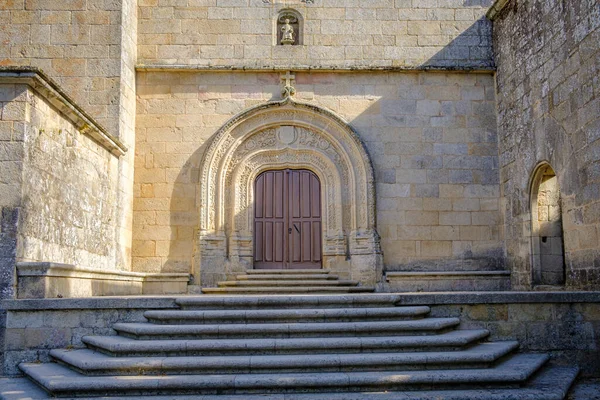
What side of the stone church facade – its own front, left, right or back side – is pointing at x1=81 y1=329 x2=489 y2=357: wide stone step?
front

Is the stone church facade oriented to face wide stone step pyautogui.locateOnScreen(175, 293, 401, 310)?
yes

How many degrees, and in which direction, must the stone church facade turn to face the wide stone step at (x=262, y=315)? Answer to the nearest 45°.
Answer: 0° — it already faces it

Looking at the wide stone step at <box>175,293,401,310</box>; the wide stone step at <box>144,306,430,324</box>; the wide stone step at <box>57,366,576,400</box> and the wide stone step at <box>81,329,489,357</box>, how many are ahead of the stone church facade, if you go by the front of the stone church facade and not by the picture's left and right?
4

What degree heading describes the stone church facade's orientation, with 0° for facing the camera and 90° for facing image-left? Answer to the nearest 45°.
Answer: approximately 0°

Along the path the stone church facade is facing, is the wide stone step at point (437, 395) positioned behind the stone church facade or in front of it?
in front

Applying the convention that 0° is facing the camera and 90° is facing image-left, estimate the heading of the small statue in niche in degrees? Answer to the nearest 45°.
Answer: approximately 0°
